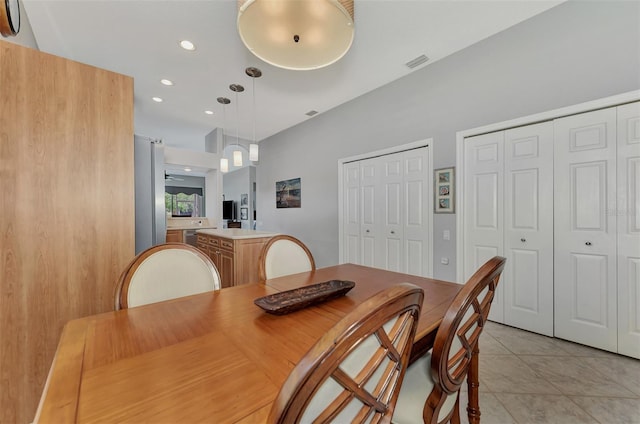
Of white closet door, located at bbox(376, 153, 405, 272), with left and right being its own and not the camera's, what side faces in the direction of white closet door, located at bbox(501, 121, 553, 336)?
left

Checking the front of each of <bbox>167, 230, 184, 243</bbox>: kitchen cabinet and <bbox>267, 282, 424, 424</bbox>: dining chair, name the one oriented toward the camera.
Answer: the kitchen cabinet

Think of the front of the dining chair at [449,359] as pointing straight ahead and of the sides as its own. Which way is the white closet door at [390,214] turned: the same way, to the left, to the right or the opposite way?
to the left

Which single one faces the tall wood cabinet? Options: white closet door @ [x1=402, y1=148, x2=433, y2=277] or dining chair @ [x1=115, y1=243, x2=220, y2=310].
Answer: the white closet door

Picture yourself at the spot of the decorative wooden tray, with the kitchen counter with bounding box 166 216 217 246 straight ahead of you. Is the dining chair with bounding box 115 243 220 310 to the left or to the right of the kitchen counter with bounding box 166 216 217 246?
left

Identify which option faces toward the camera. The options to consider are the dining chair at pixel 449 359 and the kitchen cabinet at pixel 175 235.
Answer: the kitchen cabinet

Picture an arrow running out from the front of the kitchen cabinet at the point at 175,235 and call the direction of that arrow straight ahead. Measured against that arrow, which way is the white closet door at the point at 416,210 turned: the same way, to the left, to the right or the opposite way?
to the right

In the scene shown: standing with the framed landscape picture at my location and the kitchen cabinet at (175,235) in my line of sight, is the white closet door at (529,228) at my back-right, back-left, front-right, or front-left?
back-left

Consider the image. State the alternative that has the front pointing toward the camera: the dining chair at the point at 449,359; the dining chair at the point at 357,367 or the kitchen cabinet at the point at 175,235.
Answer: the kitchen cabinet

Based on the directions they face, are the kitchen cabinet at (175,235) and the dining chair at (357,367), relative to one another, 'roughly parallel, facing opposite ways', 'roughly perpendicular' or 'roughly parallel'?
roughly parallel, facing opposite ways

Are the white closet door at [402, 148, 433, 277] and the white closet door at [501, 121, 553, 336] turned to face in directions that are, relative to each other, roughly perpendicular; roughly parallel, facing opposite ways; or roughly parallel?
roughly parallel

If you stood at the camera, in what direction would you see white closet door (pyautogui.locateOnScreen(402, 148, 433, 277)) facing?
facing the viewer and to the left of the viewer

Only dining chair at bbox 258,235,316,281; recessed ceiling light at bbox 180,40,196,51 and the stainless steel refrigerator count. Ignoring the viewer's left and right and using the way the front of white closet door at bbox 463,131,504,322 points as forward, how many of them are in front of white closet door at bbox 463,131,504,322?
3

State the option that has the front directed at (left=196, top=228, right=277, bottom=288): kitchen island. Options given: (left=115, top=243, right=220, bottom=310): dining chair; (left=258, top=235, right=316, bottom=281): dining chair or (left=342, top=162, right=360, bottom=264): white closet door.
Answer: the white closet door

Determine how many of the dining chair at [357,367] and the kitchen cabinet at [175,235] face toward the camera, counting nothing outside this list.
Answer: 1

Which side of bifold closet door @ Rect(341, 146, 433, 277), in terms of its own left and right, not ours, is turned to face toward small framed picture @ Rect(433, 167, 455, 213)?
left

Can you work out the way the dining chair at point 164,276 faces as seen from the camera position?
facing the viewer and to the right of the viewer

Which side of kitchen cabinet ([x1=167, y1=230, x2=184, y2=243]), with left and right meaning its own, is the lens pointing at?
front
